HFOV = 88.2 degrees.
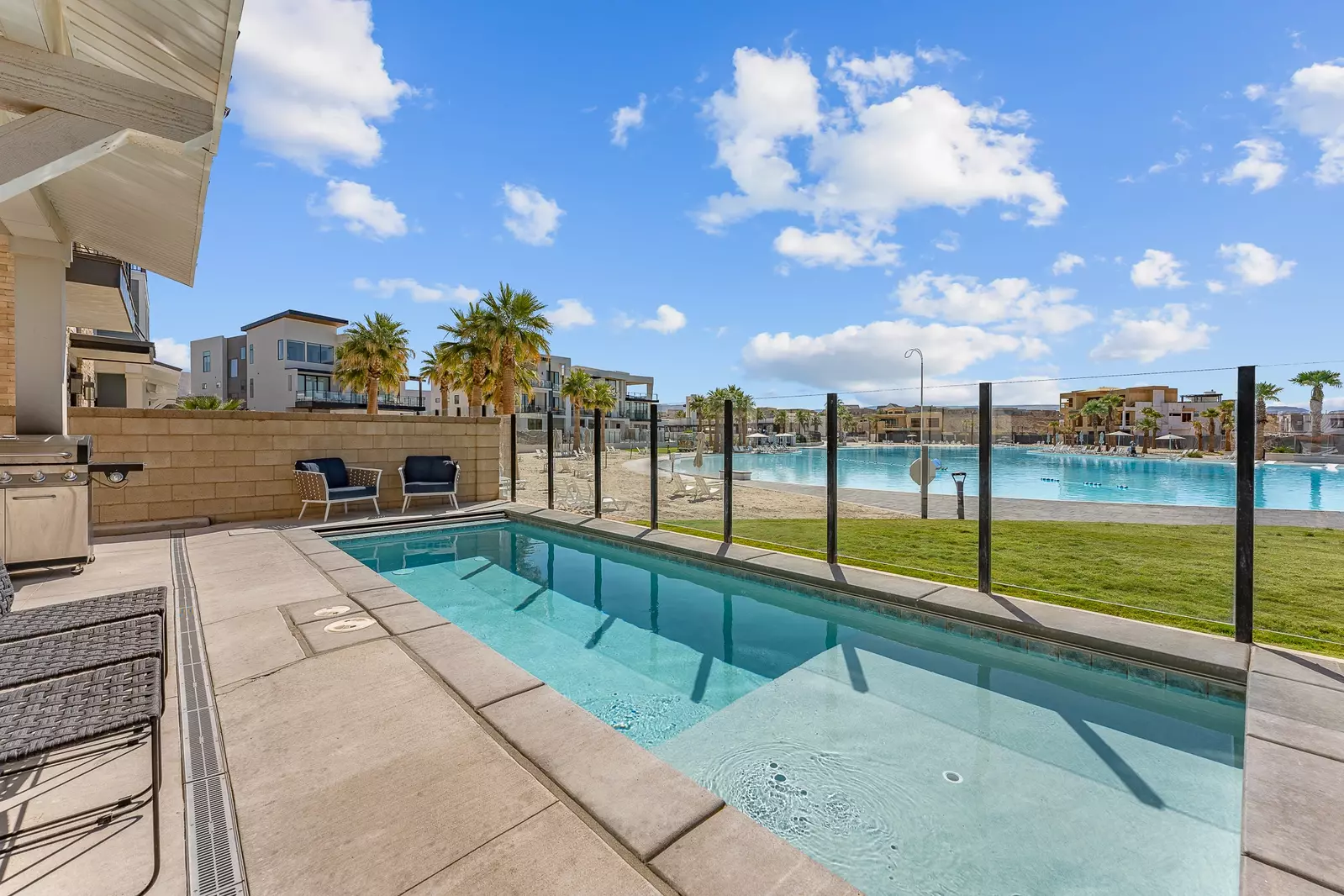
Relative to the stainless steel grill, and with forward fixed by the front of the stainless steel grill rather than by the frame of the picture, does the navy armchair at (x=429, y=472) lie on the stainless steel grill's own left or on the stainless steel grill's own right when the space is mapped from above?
on the stainless steel grill's own left

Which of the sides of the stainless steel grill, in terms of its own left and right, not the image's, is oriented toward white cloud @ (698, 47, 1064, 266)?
left

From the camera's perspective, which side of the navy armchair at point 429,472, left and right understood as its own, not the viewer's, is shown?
front

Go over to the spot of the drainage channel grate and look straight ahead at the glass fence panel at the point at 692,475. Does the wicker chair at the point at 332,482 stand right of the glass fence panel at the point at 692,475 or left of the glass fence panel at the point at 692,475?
left

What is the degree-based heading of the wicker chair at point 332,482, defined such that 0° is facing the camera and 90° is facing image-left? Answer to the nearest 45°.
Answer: approximately 315°

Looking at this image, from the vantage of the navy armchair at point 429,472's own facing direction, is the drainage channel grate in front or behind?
in front

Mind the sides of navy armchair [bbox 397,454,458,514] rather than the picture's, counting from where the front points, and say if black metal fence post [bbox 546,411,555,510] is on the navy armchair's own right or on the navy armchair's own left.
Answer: on the navy armchair's own left

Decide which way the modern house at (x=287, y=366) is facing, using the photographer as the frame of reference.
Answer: facing the viewer and to the right of the viewer

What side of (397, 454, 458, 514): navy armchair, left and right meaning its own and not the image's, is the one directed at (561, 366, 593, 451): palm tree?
back

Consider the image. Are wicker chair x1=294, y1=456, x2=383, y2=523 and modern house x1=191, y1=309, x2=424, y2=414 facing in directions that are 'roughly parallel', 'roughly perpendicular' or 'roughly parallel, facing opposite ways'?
roughly parallel

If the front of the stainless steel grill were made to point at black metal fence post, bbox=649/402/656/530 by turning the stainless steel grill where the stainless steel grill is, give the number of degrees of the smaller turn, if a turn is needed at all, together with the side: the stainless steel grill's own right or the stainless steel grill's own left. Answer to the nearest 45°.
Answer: approximately 90° to the stainless steel grill's own left

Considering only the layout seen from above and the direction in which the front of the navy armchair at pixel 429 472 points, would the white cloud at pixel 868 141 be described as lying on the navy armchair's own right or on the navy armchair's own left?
on the navy armchair's own left
